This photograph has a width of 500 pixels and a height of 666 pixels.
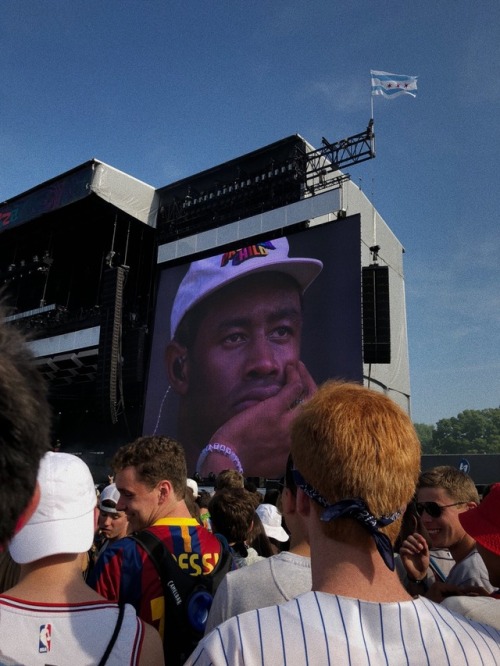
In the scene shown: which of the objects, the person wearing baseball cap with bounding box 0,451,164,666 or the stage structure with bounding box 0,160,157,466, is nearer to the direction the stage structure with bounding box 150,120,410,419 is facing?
the person wearing baseball cap

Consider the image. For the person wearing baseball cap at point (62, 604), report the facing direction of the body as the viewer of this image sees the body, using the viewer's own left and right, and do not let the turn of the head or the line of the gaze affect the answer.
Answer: facing away from the viewer

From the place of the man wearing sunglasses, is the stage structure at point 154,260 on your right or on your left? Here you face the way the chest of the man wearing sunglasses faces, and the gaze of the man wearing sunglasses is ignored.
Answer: on your right

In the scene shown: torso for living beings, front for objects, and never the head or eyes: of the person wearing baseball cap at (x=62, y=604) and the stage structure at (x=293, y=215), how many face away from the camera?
1

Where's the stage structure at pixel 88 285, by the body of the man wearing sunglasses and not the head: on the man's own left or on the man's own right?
on the man's own right
